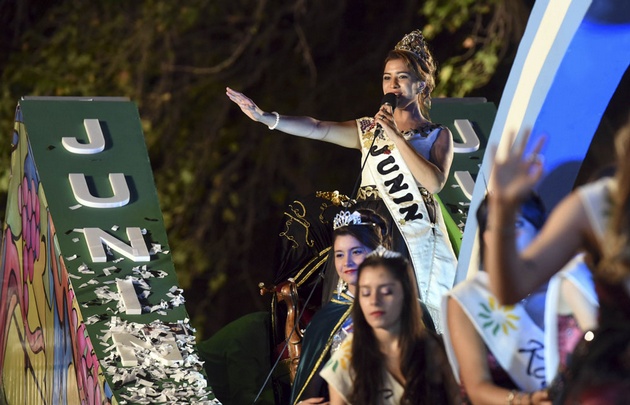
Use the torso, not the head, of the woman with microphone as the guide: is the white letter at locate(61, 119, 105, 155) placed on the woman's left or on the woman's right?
on the woman's right

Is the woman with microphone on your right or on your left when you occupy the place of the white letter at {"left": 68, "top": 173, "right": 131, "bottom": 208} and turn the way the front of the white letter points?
on your left

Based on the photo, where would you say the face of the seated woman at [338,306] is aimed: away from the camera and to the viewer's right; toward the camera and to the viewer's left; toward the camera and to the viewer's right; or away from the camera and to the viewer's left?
toward the camera and to the viewer's left

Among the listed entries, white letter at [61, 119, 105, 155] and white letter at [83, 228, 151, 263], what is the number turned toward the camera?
2

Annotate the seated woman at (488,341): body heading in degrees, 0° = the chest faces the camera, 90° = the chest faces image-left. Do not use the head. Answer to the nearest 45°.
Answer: approximately 0°

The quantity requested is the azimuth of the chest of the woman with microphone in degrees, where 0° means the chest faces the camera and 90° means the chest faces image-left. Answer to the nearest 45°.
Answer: approximately 45°
